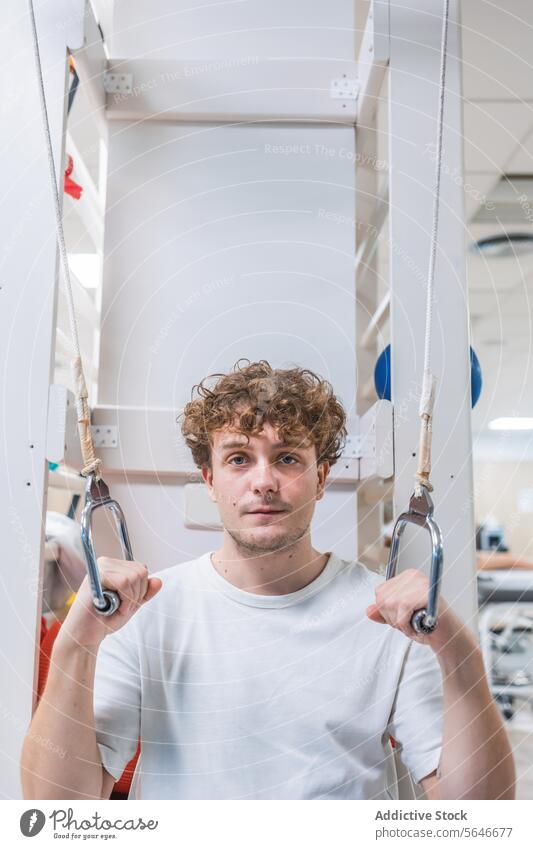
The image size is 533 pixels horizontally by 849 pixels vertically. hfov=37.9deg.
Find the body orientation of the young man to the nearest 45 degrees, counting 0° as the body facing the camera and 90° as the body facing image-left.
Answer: approximately 0°
